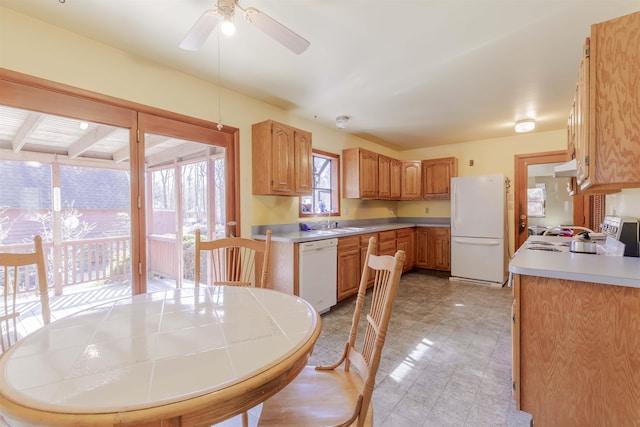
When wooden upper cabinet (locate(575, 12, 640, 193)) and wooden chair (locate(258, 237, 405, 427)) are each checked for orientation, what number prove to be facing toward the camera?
0

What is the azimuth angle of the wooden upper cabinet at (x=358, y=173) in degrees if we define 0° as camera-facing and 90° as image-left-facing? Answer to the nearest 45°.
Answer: approximately 315°

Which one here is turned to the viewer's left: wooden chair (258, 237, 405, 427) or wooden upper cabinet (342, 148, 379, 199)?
the wooden chair

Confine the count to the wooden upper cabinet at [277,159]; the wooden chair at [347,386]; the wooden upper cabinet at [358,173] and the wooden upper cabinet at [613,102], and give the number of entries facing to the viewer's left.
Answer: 2

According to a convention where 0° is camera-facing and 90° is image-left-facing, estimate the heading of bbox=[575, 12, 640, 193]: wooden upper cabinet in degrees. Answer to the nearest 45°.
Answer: approximately 90°

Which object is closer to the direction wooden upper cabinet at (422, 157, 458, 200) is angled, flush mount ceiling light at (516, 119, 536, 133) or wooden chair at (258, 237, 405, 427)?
the wooden chair

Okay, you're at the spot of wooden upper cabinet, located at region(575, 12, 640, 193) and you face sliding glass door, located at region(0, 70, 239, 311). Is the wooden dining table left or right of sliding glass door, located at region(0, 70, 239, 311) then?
left

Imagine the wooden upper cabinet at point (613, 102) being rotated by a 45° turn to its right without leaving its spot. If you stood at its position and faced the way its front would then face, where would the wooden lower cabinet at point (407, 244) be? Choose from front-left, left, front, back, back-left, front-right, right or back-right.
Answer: front

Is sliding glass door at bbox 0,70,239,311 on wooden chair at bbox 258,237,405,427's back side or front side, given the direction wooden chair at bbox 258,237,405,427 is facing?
on the front side

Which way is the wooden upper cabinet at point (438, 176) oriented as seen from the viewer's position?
toward the camera

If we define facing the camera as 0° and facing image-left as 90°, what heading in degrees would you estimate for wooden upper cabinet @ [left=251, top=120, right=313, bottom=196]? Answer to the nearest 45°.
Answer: approximately 315°

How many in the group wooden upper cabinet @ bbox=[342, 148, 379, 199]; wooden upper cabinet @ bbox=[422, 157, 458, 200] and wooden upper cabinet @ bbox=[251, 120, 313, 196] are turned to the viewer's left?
0

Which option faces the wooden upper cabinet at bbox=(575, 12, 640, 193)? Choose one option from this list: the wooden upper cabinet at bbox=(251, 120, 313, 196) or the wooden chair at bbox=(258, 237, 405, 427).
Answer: the wooden upper cabinet at bbox=(251, 120, 313, 196)

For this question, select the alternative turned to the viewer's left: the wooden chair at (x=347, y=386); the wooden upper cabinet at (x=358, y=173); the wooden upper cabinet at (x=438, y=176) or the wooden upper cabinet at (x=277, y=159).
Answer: the wooden chair

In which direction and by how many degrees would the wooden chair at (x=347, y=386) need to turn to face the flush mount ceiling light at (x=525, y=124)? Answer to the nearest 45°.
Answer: approximately 135° to its right

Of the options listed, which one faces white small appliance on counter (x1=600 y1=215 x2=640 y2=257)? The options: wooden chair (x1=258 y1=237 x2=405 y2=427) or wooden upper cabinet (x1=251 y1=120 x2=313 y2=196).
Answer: the wooden upper cabinet

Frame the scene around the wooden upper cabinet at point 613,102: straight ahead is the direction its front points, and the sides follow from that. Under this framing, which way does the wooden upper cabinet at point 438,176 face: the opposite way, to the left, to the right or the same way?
to the left

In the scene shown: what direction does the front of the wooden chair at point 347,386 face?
to the viewer's left

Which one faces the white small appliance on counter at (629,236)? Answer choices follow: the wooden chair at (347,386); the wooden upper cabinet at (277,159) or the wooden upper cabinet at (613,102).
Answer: the wooden upper cabinet at (277,159)

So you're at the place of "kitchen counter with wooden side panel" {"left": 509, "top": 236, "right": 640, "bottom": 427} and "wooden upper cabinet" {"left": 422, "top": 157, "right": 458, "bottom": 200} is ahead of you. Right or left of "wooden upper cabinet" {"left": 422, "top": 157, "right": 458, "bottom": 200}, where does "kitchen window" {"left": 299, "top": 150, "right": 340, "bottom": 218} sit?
left
